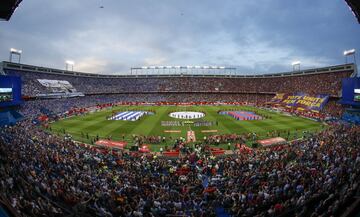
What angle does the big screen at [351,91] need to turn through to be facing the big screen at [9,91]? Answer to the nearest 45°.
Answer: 0° — it already faces it

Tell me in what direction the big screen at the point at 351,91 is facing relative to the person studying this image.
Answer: facing the viewer and to the left of the viewer

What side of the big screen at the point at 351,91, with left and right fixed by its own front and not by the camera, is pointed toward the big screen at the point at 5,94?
front
